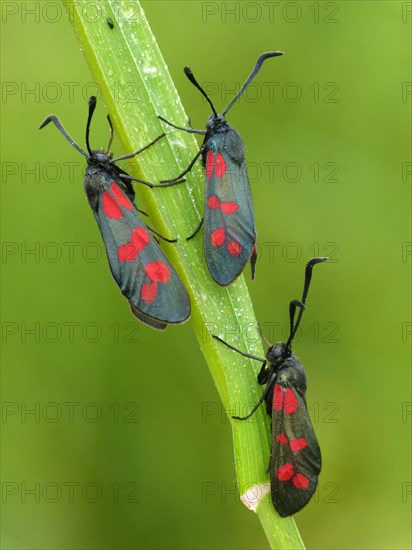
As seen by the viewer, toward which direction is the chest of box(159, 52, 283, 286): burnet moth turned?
away from the camera
